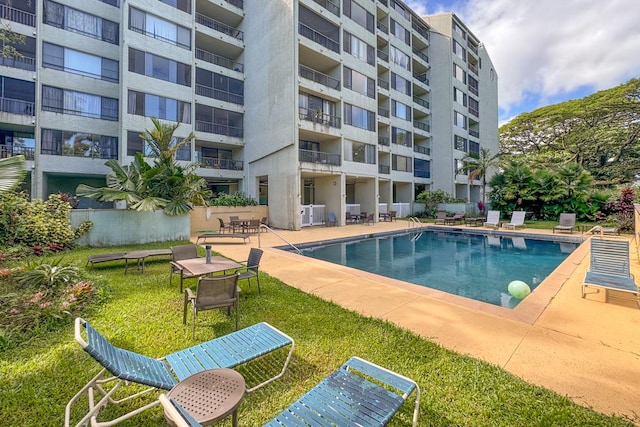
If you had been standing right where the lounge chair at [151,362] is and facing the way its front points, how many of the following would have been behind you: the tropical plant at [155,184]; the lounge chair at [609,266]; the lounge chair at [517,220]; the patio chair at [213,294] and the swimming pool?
0

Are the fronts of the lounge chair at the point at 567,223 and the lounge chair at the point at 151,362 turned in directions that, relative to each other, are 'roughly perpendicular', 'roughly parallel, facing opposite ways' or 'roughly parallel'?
roughly perpendicular

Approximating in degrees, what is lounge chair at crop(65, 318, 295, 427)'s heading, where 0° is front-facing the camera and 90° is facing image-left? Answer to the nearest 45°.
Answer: approximately 225°

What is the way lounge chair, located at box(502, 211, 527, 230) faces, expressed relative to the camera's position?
facing the viewer and to the left of the viewer

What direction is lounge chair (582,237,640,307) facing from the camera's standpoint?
toward the camera

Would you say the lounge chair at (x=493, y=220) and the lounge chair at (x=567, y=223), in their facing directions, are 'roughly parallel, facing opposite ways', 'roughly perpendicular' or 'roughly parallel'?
roughly parallel

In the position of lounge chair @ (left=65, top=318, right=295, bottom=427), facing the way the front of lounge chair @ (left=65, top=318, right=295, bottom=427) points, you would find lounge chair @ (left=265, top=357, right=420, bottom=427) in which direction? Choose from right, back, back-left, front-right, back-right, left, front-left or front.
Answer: right

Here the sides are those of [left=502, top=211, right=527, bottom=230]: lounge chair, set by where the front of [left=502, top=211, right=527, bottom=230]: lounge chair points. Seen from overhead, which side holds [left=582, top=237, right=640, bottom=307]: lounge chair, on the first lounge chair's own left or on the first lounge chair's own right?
on the first lounge chair's own left

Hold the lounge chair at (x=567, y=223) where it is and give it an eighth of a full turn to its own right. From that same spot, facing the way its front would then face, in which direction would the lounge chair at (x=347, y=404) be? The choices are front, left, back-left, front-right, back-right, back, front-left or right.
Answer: left

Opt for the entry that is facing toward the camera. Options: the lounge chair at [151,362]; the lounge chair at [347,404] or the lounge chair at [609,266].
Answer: the lounge chair at [609,266]

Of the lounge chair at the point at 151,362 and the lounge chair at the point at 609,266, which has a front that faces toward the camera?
the lounge chair at the point at 609,266

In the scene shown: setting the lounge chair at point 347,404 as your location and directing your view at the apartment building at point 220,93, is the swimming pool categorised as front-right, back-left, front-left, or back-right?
front-right

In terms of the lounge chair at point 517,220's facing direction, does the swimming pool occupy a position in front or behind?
in front

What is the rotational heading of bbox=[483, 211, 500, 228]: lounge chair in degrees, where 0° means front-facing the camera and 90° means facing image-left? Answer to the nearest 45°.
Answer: approximately 45°
